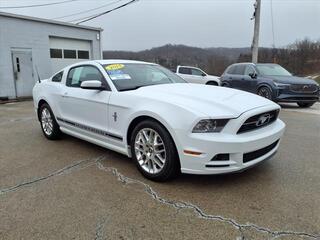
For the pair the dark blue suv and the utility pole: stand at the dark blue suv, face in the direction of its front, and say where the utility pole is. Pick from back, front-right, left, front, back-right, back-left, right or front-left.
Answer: back-left

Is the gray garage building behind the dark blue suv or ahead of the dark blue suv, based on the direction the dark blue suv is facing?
behind

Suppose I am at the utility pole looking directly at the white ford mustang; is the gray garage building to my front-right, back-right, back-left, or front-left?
front-right

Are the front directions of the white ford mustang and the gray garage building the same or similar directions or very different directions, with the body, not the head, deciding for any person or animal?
same or similar directions

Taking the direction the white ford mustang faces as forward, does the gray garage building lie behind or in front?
behind

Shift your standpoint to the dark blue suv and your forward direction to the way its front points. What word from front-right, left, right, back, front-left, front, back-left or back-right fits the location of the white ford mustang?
front-right

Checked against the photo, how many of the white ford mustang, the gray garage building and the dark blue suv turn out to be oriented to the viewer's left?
0

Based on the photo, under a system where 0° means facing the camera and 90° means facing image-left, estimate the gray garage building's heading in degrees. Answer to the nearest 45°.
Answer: approximately 315°

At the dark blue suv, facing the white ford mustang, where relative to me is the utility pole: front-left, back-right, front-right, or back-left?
back-right

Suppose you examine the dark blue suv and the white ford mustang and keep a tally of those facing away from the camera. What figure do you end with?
0

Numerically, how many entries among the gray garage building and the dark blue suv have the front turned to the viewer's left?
0

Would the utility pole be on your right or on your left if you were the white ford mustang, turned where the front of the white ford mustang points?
on your left

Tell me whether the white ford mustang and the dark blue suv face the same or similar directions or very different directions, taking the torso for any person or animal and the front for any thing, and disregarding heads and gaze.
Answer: same or similar directions

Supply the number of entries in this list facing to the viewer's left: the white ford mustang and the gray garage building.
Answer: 0

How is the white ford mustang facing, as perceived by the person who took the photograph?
facing the viewer and to the right of the viewer
